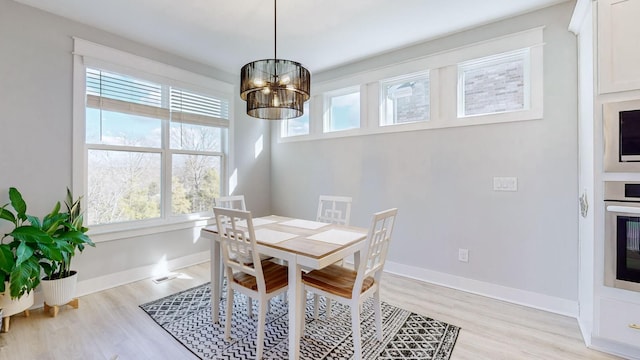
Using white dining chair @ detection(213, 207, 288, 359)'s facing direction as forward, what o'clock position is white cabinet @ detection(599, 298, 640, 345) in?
The white cabinet is roughly at 2 o'clock from the white dining chair.

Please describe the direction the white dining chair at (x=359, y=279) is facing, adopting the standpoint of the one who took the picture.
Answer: facing away from the viewer and to the left of the viewer

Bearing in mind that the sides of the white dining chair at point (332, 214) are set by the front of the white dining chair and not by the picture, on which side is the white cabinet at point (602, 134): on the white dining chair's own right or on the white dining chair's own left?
on the white dining chair's own left

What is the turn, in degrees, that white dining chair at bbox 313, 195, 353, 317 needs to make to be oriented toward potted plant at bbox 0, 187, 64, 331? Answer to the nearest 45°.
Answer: approximately 45° to its right

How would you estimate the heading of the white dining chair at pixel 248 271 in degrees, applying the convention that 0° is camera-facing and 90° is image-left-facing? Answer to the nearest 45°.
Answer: approximately 225°

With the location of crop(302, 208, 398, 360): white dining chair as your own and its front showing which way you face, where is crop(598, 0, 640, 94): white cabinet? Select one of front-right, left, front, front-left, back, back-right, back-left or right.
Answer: back-right

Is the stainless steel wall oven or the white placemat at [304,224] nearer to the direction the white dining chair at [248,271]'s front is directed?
the white placemat

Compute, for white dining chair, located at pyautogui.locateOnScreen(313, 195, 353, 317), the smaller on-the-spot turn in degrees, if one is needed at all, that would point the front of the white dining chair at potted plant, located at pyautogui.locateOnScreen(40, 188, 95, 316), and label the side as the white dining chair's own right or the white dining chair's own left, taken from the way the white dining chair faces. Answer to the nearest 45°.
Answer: approximately 45° to the white dining chair's own right
